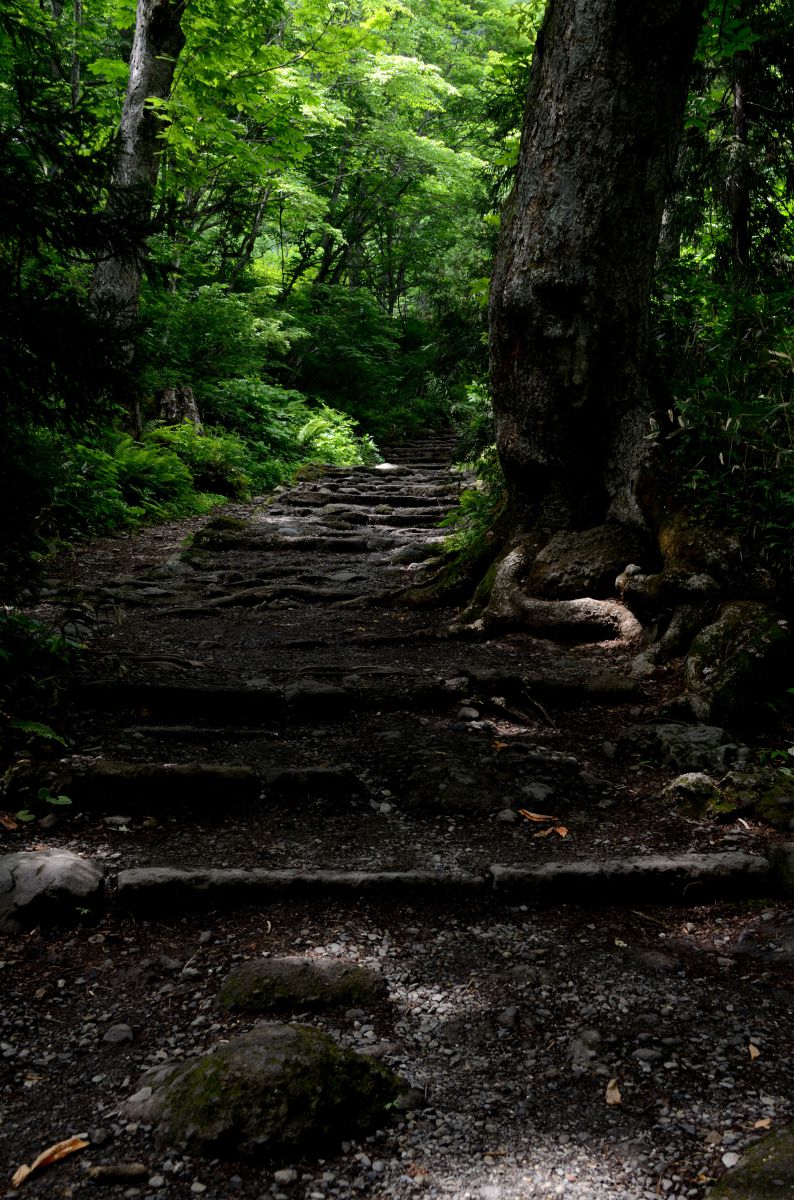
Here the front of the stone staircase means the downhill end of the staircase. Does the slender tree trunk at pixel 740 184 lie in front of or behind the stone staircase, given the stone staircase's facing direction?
behind

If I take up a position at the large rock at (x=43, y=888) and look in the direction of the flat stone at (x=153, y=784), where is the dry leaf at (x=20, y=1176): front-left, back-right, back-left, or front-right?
back-right

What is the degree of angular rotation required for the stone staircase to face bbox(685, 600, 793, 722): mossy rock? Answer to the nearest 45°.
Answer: approximately 135° to its left

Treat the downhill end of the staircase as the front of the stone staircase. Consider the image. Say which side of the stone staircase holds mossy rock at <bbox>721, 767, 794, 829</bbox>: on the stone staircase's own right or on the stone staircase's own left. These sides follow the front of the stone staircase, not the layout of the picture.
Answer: on the stone staircase's own left

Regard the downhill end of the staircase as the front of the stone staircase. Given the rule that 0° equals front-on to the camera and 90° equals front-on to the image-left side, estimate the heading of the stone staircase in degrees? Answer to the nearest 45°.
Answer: approximately 0°

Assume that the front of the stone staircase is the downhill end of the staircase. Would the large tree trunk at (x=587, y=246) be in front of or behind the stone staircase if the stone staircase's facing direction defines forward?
behind

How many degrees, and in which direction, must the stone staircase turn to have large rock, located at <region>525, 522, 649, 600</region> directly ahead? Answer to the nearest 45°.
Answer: approximately 180°
